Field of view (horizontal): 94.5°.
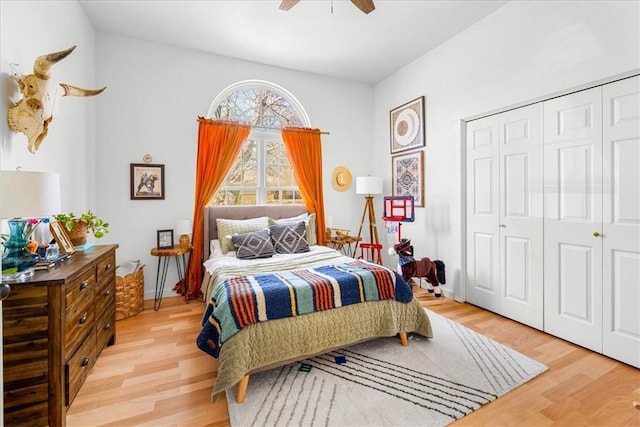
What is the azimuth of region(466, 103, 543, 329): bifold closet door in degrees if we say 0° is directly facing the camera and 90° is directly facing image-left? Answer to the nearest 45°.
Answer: approximately 45°

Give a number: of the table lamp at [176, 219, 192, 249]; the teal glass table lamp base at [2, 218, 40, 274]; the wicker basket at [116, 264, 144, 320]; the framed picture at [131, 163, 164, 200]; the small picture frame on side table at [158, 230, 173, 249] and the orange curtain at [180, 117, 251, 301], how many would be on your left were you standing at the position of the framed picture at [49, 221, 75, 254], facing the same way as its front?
5

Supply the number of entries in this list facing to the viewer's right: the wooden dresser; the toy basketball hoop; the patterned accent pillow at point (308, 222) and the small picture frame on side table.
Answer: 1

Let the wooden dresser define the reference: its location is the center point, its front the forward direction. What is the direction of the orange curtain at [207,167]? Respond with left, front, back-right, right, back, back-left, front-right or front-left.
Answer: front-left

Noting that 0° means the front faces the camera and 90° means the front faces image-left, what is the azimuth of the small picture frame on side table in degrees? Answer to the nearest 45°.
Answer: approximately 0°

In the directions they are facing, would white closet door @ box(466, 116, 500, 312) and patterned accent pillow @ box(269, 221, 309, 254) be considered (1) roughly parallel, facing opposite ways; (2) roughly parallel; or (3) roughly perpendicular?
roughly perpendicular

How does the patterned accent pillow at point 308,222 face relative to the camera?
toward the camera

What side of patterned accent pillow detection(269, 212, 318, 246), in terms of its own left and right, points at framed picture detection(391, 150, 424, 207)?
left

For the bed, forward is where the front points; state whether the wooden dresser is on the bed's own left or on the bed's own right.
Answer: on the bed's own right

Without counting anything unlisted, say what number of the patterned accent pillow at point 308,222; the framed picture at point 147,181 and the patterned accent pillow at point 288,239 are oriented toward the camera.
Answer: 3

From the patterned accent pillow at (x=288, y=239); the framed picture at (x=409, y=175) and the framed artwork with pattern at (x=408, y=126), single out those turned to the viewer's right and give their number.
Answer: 0

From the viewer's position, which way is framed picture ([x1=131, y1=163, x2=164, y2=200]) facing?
facing the viewer

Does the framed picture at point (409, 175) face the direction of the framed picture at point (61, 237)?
yes

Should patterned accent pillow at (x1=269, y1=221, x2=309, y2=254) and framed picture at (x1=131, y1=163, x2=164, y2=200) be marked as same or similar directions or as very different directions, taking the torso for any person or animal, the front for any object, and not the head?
same or similar directions

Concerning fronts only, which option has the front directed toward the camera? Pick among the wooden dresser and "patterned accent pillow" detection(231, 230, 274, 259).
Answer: the patterned accent pillow

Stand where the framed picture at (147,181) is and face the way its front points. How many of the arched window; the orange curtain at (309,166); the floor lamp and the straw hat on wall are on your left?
4

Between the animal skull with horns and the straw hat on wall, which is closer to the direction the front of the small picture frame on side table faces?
the animal skull with horns

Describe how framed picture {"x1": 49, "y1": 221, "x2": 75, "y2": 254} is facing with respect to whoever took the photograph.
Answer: facing the viewer and to the right of the viewer

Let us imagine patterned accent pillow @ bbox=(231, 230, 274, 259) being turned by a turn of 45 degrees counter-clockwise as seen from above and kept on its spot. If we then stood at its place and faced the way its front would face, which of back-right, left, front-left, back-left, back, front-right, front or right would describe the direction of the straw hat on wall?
left
